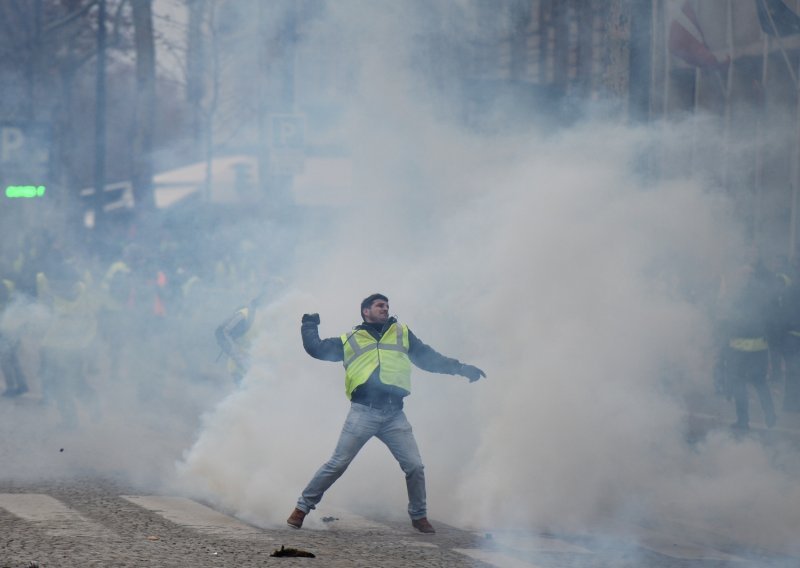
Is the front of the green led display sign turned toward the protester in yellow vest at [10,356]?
yes

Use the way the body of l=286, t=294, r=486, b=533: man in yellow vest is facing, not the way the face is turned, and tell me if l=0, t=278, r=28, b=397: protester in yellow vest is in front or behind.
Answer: behind

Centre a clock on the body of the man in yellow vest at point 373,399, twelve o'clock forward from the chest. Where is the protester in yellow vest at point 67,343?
The protester in yellow vest is roughly at 5 o'clock from the man in yellow vest.

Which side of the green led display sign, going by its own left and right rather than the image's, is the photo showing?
front

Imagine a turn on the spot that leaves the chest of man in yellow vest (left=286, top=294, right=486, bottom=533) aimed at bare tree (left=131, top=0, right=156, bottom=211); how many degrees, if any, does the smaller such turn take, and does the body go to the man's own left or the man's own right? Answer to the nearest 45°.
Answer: approximately 180°

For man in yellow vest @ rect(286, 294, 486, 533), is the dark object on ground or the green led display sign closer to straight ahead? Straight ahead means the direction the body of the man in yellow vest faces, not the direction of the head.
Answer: the dark object on ground

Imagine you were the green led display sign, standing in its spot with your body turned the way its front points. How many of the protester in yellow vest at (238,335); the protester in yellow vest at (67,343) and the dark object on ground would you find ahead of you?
3

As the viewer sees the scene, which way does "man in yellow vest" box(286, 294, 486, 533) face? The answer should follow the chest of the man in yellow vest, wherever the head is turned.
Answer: toward the camera
